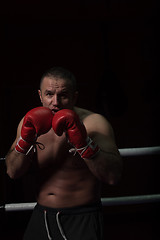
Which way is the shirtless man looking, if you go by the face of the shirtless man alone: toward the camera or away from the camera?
toward the camera

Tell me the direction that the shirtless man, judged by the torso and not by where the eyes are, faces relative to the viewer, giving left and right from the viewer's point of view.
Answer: facing the viewer and to the left of the viewer
